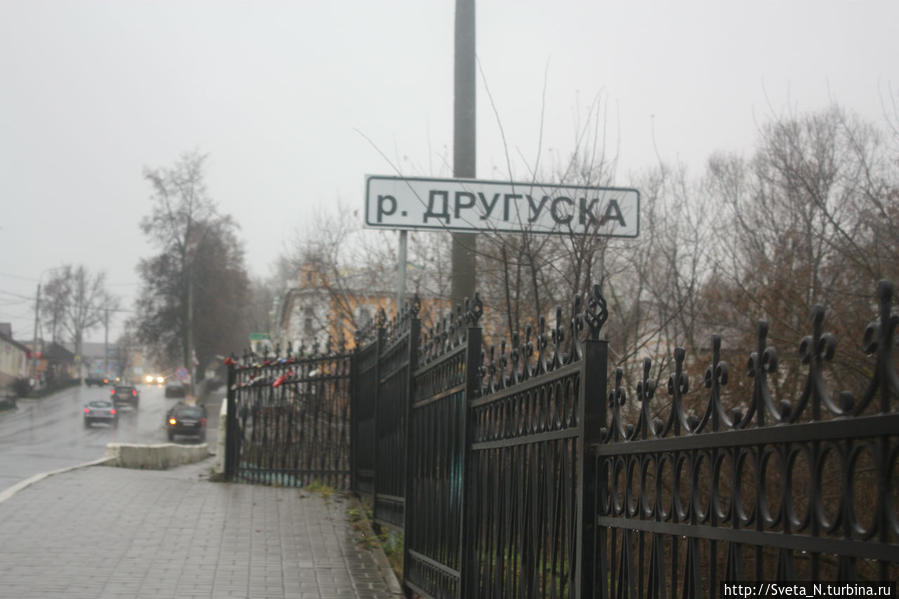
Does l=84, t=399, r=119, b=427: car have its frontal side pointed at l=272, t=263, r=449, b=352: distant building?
no

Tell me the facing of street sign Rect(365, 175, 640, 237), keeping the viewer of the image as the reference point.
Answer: facing the viewer

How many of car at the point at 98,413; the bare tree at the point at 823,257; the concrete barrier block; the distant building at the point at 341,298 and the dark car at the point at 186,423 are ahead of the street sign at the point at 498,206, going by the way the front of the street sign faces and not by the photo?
0

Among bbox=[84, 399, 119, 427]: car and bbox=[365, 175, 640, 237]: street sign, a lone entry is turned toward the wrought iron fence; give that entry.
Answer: the street sign

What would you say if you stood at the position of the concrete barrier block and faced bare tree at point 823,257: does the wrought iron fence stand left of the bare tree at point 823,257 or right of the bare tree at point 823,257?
right

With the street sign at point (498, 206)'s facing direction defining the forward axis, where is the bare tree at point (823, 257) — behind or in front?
behind
